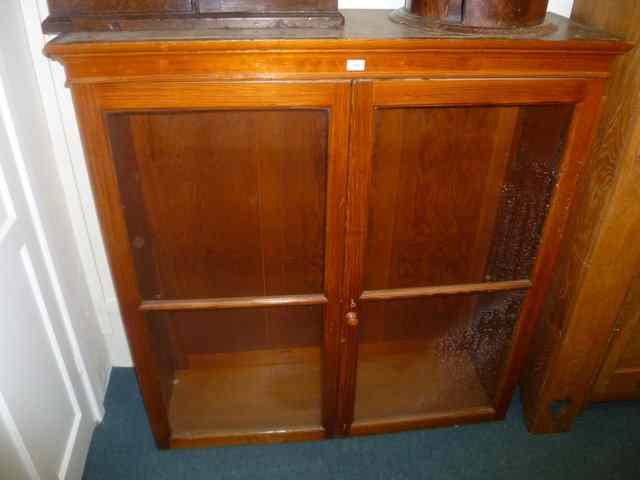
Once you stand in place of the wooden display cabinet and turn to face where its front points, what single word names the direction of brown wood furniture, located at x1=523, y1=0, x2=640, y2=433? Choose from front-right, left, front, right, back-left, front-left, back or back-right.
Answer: left

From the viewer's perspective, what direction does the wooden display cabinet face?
toward the camera

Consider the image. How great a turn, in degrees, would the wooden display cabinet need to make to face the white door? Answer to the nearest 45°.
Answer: approximately 45° to its right
